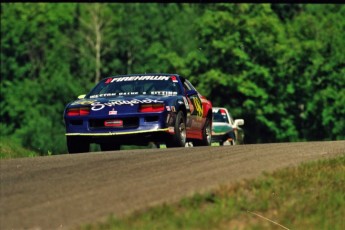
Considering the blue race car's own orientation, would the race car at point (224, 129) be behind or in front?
behind

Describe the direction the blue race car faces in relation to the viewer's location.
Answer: facing the viewer
